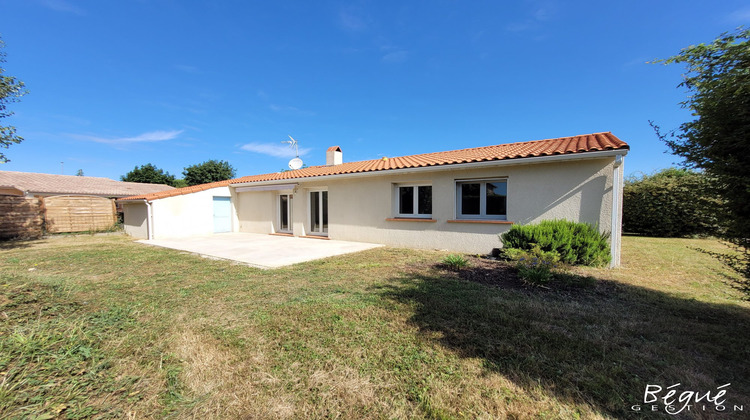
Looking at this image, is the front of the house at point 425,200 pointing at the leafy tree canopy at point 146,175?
no

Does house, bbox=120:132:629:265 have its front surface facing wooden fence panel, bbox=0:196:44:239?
no

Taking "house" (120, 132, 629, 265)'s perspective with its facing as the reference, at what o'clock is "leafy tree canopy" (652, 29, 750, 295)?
The leafy tree canopy is roughly at 10 o'clock from the house.

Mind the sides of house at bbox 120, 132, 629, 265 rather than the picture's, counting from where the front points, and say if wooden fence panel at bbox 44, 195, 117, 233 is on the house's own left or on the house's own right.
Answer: on the house's own right

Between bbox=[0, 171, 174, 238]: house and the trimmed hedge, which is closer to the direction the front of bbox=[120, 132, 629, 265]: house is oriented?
the house

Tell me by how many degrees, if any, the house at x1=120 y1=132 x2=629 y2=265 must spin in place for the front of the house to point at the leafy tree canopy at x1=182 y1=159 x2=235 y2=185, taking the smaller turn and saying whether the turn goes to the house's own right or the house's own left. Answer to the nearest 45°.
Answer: approximately 90° to the house's own right

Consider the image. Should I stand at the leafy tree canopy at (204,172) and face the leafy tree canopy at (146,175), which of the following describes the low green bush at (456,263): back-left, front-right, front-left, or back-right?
back-left

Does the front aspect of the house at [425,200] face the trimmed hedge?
no

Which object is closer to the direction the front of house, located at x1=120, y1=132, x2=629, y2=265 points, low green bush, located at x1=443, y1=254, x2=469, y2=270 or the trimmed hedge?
the low green bush

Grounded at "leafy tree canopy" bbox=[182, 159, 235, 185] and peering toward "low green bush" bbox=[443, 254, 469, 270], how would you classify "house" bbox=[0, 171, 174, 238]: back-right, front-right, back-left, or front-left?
front-right

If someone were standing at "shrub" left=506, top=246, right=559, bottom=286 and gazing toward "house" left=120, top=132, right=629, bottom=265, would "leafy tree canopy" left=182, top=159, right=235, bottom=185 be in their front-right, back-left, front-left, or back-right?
front-left

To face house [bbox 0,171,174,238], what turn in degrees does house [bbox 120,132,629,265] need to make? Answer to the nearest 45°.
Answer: approximately 45° to its right

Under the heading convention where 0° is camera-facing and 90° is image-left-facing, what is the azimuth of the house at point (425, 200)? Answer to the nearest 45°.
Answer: approximately 45°

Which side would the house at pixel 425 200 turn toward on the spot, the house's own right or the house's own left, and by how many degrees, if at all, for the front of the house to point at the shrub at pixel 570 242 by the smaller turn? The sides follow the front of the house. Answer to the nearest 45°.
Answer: approximately 90° to the house's own left
